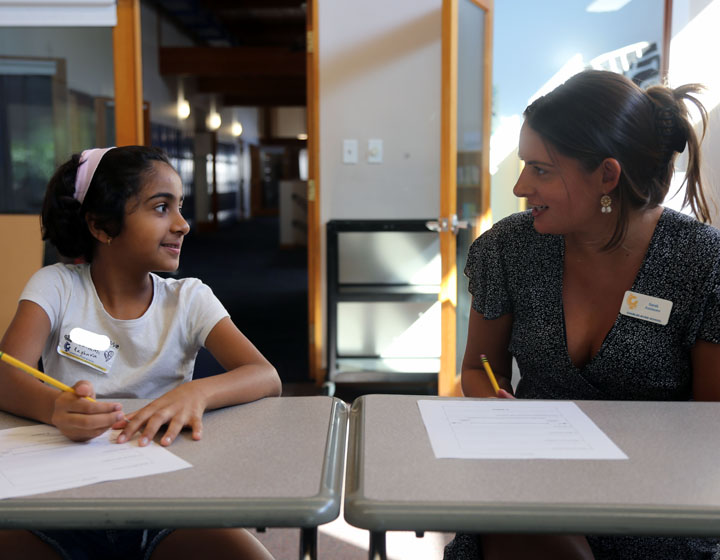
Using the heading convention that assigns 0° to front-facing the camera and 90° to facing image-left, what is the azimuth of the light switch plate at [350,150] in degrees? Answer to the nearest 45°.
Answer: approximately 0°

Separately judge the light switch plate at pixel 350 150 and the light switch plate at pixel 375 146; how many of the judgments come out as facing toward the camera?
2

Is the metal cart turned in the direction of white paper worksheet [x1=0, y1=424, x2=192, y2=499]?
yes

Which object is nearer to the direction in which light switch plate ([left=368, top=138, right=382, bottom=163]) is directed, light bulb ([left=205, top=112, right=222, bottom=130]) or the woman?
the woman

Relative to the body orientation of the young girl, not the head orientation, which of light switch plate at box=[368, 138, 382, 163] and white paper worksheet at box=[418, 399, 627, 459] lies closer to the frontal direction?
the white paper worksheet

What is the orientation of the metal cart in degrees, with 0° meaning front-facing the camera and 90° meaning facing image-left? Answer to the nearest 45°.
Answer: approximately 0°

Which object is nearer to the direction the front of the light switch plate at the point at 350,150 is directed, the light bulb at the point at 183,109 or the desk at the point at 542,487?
the desk
